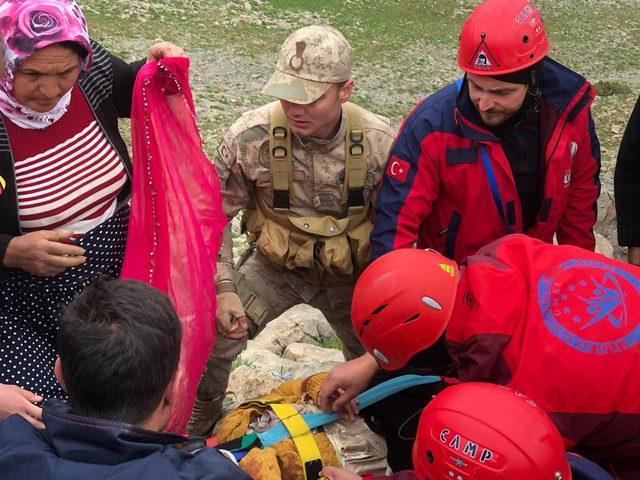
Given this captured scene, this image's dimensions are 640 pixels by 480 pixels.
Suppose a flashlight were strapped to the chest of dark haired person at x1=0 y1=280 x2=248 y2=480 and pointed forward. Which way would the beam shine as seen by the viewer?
away from the camera

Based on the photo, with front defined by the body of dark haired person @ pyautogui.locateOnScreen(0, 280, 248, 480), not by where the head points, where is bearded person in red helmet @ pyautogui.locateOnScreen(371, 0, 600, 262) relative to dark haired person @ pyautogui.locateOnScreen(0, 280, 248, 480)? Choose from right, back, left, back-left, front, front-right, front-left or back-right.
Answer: front-right

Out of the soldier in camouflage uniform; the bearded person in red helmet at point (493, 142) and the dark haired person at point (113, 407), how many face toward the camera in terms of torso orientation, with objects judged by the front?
2

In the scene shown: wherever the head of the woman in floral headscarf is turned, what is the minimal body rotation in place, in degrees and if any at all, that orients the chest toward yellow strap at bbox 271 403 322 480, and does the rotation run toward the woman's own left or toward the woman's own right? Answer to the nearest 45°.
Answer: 0° — they already face it

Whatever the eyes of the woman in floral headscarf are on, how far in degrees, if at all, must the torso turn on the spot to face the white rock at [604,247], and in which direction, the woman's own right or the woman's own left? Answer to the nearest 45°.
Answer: approximately 90° to the woman's own left

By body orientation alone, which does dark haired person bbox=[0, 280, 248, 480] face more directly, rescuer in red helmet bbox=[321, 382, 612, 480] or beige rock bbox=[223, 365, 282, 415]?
the beige rock
